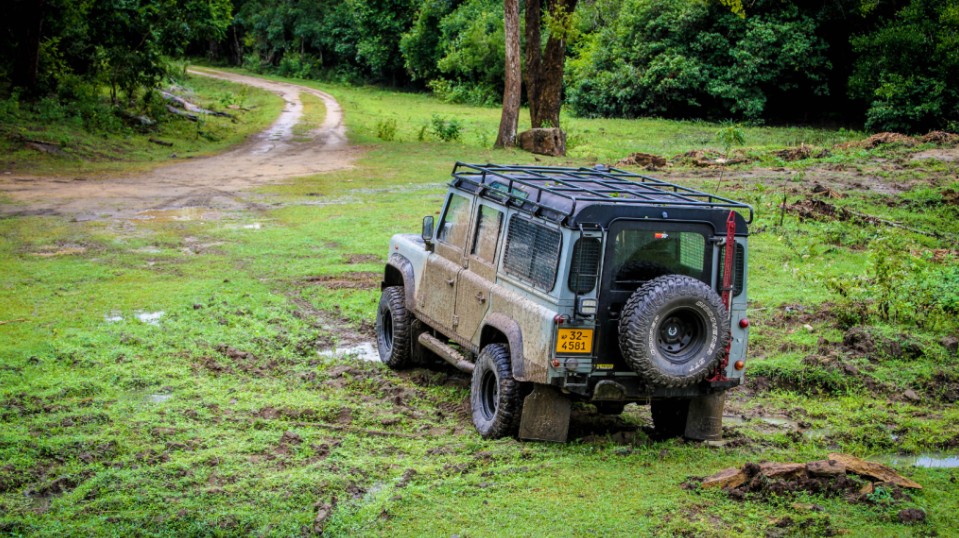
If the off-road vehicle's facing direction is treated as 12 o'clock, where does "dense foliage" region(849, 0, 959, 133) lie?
The dense foliage is roughly at 2 o'clock from the off-road vehicle.

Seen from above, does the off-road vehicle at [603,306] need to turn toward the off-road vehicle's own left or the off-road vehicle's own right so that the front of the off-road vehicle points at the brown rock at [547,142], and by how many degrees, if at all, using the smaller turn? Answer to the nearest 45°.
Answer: approximately 45° to the off-road vehicle's own right

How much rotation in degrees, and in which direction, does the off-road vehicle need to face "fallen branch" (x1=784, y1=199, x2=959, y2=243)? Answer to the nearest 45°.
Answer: approximately 45° to its right

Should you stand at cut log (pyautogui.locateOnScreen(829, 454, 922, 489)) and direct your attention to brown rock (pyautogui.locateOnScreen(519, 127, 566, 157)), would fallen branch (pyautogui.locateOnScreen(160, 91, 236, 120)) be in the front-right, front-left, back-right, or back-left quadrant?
front-left

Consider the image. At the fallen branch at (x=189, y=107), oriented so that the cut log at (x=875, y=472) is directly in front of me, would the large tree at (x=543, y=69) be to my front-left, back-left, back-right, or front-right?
front-left

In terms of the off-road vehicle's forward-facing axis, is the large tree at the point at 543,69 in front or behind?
in front

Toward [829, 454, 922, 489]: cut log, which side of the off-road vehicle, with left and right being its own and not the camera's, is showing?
back

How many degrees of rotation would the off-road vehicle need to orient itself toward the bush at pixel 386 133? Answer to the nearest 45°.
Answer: approximately 45° to its right

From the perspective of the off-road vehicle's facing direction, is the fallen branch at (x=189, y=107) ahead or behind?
ahead

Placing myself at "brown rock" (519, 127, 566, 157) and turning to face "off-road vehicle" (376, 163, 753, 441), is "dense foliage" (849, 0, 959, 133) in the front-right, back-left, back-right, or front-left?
back-left

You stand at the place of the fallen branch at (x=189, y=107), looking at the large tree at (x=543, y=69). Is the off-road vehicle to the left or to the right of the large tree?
right

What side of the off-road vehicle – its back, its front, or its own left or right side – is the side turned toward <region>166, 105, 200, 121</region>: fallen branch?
front

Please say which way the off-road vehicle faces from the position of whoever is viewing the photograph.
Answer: facing away from the viewer and to the left of the viewer

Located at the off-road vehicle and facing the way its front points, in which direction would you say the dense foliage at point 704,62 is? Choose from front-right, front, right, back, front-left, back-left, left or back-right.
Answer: front-right
